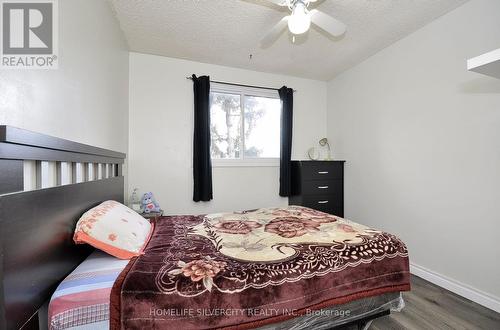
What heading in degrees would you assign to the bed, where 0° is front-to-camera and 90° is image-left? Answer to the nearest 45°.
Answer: approximately 270°

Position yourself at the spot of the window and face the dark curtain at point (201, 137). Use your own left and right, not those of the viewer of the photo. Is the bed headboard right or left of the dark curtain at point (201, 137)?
left

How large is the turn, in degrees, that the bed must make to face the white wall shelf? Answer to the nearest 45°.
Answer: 0° — it already faces it

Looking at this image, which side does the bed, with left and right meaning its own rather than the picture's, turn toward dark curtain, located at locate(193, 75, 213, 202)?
left

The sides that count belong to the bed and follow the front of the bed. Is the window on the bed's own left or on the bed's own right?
on the bed's own left

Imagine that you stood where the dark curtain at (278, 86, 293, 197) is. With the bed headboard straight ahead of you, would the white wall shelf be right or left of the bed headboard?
left

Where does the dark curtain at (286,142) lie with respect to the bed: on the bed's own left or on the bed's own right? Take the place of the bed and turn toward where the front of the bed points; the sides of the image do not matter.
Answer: on the bed's own left

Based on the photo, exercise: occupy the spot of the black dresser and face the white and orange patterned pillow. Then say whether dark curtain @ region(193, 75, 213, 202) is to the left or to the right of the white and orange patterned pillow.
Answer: right

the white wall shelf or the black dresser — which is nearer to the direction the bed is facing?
the white wall shelf

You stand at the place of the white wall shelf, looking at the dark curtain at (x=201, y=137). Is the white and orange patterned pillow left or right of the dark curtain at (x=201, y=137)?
left
